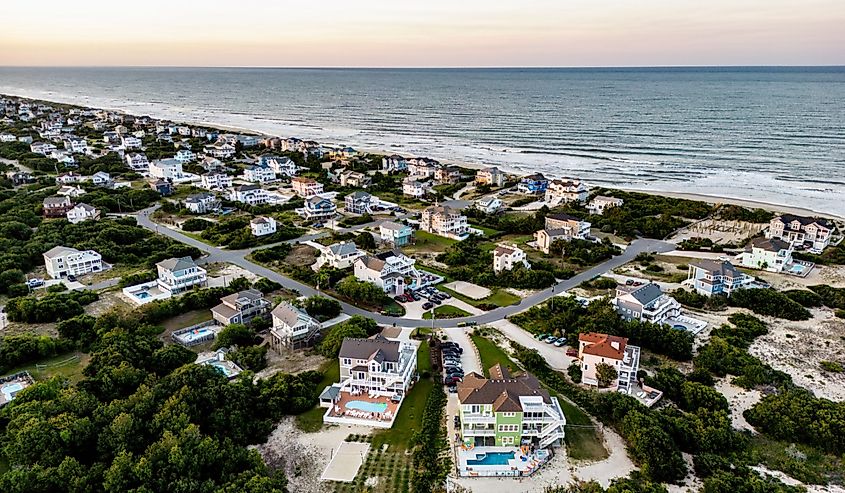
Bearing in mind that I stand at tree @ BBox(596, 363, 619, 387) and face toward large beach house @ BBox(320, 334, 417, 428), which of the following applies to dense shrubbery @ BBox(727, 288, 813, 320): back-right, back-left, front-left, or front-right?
back-right

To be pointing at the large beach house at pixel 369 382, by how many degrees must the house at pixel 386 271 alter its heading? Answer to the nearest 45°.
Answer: approximately 45° to its right

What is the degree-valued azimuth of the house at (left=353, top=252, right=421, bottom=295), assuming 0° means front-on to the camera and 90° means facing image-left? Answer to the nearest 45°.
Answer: approximately 315°

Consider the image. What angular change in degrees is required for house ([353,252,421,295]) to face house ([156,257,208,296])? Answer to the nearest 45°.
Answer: approximately 135° to its right

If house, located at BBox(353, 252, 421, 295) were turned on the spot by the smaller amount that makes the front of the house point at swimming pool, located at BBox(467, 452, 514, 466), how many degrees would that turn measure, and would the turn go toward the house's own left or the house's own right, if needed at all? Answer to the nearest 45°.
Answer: approximately 45° to the house's own right

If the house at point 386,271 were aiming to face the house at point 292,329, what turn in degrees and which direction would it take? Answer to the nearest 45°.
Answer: approximately 90° to its right

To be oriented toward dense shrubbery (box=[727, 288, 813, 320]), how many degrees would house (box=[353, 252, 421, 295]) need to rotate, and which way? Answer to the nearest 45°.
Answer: approximately 45° to its left
